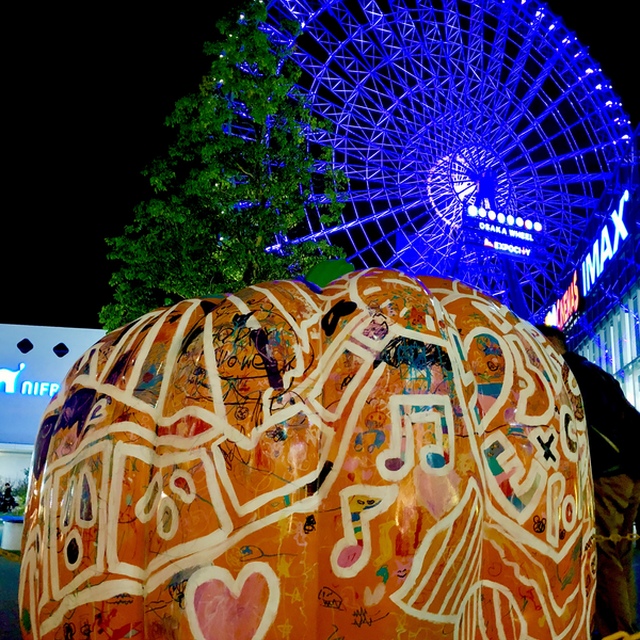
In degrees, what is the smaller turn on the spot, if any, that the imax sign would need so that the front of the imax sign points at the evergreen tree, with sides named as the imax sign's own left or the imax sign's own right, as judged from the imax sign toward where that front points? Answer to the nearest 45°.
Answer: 0° — it already faces it

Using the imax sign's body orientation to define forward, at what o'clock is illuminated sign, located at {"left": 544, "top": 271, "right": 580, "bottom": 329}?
The illuminated sign is roughly at 4 o'clock from the imax sign.

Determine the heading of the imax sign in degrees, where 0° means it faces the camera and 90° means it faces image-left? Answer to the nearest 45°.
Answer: approximately 45°

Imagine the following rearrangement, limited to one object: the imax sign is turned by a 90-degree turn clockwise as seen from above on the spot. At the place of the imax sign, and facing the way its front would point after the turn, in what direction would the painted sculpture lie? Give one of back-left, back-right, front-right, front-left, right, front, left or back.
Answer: back-left
